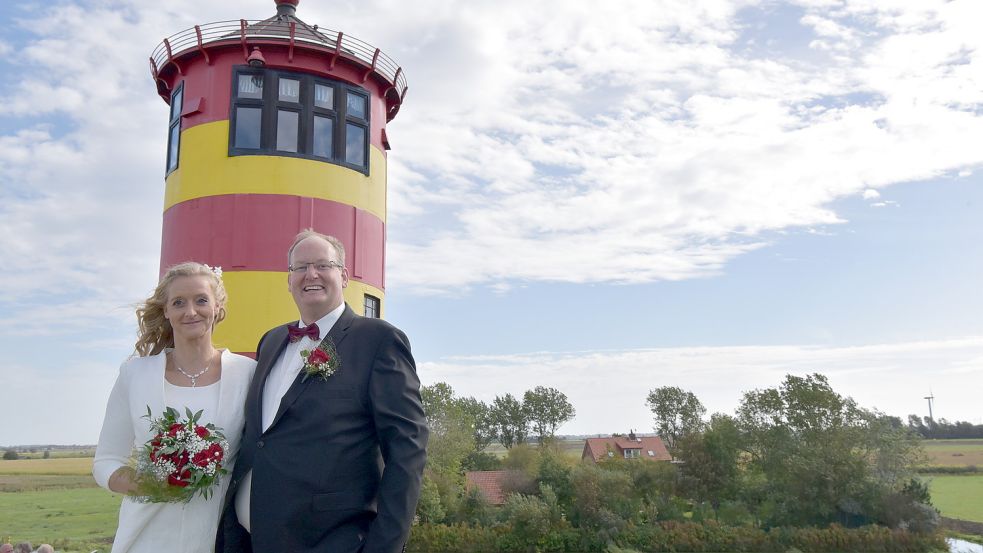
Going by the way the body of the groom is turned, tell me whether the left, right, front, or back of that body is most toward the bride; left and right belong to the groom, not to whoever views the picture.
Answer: right

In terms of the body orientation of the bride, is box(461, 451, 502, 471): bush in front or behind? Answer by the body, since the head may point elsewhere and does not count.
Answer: behind

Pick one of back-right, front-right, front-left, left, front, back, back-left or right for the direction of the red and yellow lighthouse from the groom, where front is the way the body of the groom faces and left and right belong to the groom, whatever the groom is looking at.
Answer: back-right

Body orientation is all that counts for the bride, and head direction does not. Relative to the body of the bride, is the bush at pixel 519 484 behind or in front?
behind

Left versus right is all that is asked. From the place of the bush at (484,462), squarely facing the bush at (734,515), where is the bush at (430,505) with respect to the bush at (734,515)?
right

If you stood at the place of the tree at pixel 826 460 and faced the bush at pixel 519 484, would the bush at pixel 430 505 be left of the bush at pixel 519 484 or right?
left

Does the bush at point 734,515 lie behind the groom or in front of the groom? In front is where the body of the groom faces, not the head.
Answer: behind

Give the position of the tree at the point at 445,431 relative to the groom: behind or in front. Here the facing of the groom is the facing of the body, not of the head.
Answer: behind

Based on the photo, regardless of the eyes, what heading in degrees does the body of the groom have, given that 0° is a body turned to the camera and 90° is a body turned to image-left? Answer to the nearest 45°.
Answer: approximately 45°

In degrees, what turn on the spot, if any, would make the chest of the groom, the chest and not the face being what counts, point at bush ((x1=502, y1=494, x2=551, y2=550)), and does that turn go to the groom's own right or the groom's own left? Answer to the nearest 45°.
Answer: approximately 135° to the groom's own right

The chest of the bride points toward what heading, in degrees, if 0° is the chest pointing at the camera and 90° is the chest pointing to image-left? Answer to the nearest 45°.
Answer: approximately 0°

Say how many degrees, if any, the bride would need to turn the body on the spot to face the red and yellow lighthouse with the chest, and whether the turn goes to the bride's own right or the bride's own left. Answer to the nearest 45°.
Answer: approximately 180°
